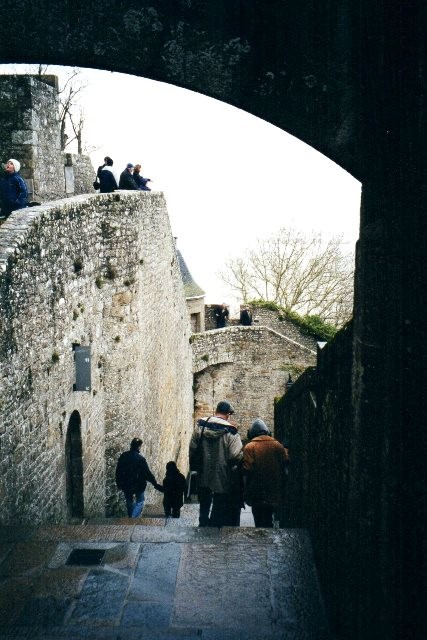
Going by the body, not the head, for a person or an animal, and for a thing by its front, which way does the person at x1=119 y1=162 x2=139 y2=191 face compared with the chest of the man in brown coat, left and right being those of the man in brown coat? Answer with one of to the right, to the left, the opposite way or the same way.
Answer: to the right

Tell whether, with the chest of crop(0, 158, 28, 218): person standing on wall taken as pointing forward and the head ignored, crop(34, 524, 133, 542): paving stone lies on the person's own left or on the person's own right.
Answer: on the person's own left

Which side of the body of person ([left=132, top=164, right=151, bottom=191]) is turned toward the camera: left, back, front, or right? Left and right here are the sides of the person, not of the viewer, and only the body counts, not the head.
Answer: right

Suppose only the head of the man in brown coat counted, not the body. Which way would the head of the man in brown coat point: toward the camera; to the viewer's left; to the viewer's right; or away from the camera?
away from the camera

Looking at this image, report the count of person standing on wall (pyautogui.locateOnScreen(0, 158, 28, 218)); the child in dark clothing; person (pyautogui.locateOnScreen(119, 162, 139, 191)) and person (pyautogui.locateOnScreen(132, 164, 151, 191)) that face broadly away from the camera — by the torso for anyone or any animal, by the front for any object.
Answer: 1

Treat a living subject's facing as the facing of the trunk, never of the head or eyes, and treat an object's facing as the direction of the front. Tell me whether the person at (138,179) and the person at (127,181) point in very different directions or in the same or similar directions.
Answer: same or similar directions

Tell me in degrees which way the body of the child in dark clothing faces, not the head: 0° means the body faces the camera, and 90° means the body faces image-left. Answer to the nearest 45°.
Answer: approximately 180°

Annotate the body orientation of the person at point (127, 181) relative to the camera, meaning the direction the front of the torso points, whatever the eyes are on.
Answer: to the viewer's right

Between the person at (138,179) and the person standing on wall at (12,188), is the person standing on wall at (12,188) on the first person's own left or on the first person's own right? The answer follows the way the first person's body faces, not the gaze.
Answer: on the first person's own right

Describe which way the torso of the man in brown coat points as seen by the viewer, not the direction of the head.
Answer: away from the camera
